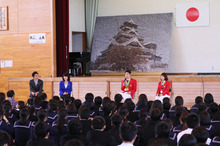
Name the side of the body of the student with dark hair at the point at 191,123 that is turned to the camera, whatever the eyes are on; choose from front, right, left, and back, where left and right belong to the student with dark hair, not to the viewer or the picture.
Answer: back

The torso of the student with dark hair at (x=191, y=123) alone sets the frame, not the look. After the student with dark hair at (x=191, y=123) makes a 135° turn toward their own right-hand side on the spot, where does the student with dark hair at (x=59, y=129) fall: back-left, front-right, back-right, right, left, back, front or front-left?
back-right

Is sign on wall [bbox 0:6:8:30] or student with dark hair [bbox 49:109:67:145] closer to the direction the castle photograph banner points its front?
the student with dark hair

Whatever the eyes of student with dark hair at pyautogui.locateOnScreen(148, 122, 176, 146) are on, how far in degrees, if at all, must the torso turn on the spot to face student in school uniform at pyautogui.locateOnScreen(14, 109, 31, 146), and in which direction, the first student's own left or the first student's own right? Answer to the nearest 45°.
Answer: approximately 45° to the first student's own left

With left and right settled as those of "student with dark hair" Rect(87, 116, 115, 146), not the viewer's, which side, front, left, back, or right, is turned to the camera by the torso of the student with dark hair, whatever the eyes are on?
back

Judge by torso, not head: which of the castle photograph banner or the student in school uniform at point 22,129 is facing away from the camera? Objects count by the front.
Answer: the student in school uniform

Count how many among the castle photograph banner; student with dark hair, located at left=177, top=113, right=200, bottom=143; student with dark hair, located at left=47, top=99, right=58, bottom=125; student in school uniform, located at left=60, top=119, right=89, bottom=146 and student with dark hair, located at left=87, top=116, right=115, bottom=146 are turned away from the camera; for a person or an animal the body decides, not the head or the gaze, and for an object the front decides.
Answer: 4

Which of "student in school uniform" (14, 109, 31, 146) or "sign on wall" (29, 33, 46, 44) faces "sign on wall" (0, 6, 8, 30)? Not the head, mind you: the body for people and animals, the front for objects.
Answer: the student in school uniform

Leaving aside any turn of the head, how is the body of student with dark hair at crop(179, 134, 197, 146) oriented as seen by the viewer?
away from the camera

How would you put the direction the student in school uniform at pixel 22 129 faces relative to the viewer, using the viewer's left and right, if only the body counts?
facing away from the viewer

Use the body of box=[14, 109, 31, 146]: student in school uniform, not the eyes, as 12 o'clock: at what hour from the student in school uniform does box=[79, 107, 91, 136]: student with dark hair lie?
The student with dark hair is roughly at 4 o'clock from the student in school uniform.

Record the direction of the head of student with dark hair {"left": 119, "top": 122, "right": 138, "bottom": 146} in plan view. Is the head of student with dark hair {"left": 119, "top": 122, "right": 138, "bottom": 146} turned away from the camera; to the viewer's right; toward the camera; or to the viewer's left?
away from the camera

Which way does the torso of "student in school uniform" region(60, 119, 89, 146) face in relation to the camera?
away from the camera
